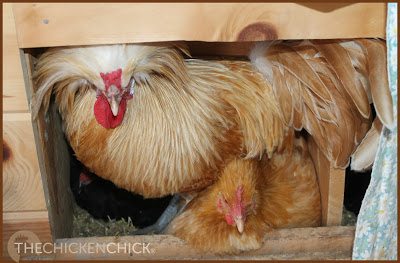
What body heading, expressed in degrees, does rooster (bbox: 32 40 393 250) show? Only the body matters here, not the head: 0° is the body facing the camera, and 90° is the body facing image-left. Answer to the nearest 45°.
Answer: approximately 45°

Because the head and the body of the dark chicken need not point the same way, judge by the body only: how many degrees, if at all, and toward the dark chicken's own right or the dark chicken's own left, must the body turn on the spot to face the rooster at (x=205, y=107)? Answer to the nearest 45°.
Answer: approximately 135° to the dark chicken's own left

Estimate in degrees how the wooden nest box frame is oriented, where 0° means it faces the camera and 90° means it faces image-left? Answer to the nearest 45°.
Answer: approximately 0°

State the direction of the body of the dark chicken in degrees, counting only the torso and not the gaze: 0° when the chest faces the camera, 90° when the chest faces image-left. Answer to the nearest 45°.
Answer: approximately 90°

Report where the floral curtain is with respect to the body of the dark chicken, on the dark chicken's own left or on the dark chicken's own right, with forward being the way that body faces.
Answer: on the dark chicken's own left

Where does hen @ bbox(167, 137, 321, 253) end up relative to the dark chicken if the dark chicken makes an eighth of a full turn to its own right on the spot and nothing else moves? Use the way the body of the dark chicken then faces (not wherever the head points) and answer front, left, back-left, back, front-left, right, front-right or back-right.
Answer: back

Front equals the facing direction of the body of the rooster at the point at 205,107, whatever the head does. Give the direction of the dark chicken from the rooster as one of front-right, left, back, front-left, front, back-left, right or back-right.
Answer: right
